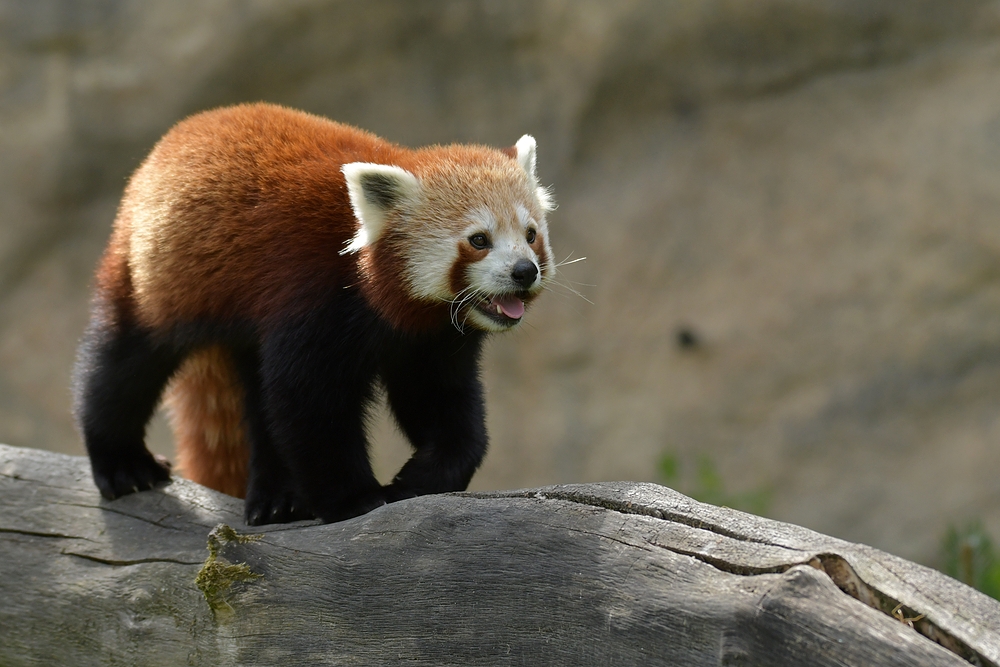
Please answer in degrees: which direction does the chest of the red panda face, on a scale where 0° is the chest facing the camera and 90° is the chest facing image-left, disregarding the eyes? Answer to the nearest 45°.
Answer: approximately 315°
